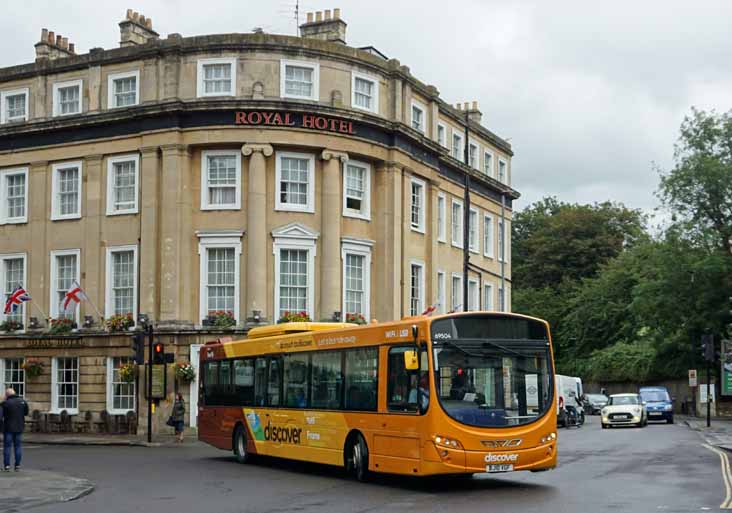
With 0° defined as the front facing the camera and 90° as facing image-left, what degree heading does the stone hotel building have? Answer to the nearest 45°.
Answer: approximately 0°

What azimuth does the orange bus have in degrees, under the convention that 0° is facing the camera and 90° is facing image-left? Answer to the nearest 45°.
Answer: approximately 315°

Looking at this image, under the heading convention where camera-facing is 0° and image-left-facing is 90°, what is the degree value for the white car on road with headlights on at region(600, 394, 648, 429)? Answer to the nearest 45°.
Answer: approximately 0°

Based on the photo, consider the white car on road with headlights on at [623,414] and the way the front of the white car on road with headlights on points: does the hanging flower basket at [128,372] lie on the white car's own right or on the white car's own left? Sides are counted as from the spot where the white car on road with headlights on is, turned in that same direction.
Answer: on the white car's own right

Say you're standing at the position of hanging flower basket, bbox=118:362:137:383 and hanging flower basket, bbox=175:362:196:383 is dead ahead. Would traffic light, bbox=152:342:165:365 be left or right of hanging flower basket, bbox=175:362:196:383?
right

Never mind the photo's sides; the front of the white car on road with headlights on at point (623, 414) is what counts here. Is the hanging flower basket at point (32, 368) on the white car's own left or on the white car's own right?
on the white car's own right

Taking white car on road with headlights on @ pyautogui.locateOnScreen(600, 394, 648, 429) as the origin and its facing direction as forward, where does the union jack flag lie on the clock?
The union jack flag is roughly at 2 o'clock from the white car on road with headlights on.
